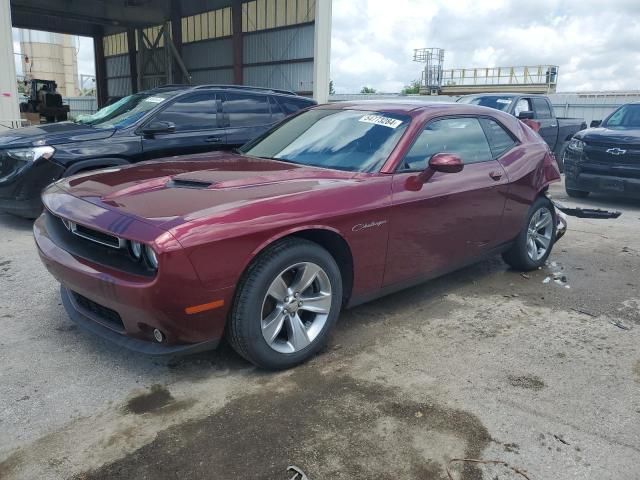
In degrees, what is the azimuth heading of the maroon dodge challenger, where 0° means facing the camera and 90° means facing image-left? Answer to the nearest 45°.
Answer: approximately 45°

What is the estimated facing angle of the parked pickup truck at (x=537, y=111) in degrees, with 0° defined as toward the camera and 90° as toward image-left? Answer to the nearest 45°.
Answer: approximately 45°

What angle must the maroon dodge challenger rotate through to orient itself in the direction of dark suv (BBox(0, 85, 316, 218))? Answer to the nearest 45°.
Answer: approximately 90° to its right

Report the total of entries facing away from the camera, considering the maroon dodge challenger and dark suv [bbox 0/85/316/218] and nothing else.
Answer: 0

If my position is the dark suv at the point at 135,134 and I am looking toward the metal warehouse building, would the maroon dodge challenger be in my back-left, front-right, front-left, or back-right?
back-right

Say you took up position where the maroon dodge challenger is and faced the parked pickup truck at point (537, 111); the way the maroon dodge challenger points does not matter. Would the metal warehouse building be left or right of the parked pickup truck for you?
left

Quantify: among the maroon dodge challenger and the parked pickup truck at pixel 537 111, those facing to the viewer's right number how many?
0

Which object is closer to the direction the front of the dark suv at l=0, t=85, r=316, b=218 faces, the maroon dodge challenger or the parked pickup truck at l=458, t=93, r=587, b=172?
the maroon dodge challenger

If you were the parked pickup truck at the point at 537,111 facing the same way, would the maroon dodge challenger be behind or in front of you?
in front

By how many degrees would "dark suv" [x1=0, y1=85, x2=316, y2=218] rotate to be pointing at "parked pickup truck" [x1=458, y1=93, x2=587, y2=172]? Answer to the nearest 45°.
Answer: approximately 180°

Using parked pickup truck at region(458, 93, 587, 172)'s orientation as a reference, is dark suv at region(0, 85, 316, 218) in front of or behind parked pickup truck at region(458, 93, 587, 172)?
in front
